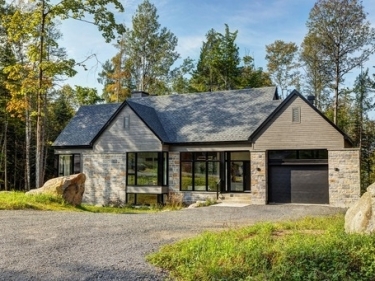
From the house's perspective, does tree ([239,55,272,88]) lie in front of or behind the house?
behind

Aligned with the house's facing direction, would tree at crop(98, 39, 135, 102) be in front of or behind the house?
behind

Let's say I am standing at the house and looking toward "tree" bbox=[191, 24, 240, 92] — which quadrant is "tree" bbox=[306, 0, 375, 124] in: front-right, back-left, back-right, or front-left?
front-right

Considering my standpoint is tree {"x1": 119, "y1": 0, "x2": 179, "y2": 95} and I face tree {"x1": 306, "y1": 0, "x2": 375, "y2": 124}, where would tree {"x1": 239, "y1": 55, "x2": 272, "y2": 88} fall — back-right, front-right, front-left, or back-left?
front-left

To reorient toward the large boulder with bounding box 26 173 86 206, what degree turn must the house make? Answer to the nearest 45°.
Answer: approximately 45° to its right

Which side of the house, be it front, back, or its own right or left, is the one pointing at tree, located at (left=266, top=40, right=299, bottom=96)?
back

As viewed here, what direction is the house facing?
toward the camera

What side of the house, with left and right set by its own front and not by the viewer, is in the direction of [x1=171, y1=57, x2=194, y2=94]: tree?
back

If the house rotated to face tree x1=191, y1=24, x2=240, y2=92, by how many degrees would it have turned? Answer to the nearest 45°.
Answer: approximately 180°

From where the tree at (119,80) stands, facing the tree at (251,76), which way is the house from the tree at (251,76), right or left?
right

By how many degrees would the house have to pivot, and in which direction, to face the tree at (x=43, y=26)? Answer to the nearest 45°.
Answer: approximately 90° to its right
